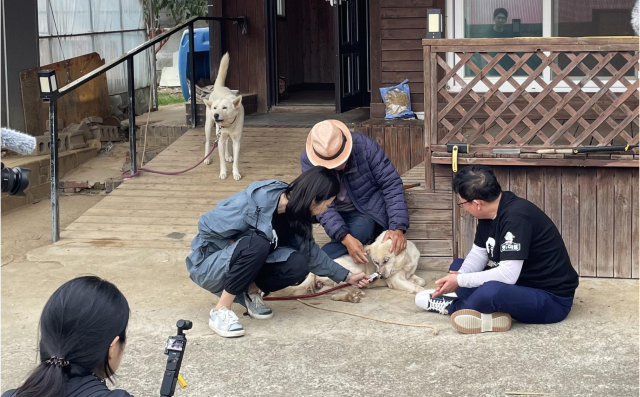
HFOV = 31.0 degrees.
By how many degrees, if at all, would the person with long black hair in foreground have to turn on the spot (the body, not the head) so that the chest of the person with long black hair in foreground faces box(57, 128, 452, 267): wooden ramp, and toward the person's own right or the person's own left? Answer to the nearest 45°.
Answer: approximately 45° to the person's own left

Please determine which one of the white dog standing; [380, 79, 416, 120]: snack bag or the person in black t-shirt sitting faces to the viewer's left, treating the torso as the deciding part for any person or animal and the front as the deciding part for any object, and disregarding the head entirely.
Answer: the person in black t-shirt sitting

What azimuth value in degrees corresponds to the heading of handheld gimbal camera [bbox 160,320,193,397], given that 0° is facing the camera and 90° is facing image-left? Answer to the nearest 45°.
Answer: approximately 225°

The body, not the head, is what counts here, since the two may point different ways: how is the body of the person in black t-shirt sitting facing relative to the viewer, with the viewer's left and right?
facing to the left of the viewer

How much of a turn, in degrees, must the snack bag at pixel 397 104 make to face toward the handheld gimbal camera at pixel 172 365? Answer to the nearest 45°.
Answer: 0° — it already faces it

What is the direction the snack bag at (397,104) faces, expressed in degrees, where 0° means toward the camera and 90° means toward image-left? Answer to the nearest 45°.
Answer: approximately 0°

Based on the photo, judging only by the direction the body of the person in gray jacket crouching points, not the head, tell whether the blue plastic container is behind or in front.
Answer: behind

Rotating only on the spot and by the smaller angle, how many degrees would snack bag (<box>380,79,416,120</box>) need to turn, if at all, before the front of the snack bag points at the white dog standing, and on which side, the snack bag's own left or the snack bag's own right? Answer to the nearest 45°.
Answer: approximately 45° to the snack bag's own right

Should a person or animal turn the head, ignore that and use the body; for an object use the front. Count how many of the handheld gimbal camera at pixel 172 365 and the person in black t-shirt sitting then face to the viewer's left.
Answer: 1
